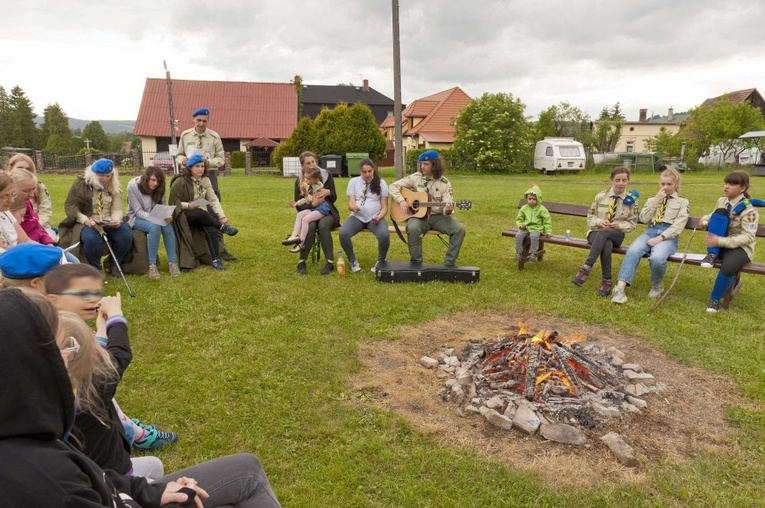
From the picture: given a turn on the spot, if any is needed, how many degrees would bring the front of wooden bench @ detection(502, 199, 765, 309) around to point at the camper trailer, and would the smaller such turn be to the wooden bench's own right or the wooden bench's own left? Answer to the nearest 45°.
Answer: approximately 135° to the wooden bench's own right

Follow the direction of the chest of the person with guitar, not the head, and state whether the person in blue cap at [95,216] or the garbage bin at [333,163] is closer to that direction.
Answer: the person in blue cap

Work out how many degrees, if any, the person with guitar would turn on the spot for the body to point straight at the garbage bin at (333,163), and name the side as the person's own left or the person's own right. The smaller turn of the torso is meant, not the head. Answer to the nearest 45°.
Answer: approximately 180°

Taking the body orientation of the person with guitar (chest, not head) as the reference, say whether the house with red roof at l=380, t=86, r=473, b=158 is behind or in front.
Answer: behind

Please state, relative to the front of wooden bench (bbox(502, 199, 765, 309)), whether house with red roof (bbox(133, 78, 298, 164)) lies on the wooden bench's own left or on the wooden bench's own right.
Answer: on the wooden bench's own right

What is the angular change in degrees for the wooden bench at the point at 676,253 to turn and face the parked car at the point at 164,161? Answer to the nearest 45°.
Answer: approximately 90° to its right

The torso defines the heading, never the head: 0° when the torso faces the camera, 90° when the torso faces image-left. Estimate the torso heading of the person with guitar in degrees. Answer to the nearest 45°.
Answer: approximately 0°

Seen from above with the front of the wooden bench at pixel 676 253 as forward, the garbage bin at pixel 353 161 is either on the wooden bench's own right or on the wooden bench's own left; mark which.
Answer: on the wooden bench's own right

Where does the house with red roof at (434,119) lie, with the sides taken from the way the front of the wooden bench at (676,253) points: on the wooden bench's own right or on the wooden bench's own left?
on the wooden bench's own right
